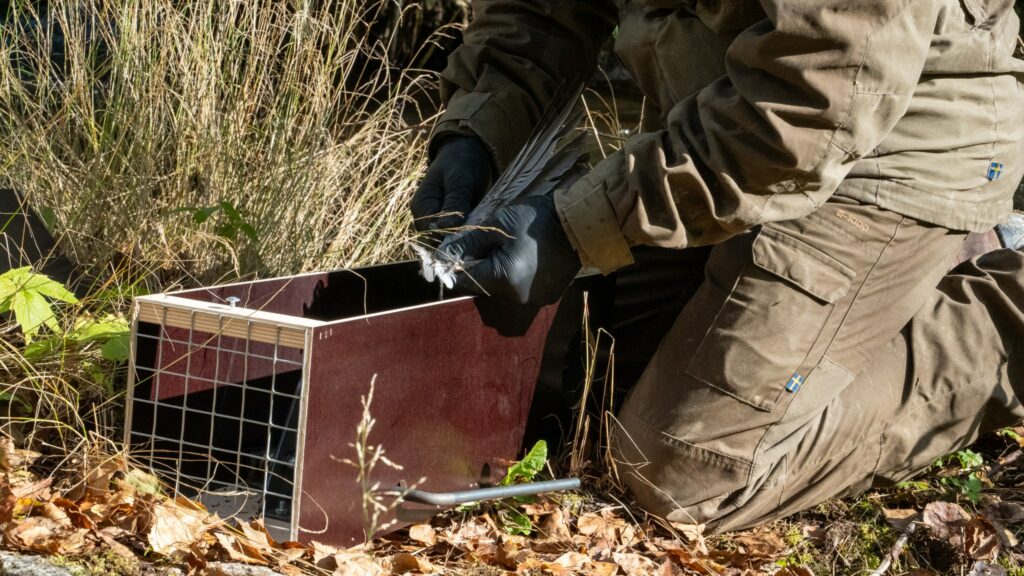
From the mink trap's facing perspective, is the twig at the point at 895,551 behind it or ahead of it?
behind

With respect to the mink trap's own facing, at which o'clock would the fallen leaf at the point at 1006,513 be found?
The fallen leaf is roughly at 7 o'clock from the mink trap.

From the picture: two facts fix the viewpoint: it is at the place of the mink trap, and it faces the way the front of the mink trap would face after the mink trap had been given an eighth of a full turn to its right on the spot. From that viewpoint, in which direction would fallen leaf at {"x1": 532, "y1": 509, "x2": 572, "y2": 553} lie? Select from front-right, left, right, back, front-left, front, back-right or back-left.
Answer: back

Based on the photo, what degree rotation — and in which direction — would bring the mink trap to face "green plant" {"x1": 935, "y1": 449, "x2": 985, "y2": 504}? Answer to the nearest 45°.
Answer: approximately 135° to its left

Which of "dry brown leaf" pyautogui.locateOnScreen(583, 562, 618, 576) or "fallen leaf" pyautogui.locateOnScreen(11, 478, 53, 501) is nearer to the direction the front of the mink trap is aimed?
the fallen leaf

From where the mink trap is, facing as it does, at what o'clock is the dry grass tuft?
The dry grass tuft is roughly at 4 o'clock from the mink trap.

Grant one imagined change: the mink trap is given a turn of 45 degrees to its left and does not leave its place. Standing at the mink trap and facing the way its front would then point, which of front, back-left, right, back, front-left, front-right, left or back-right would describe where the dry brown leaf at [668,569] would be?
left

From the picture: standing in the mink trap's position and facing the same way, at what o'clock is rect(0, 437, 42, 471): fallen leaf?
The fallen leaf is roughly at 2 o'clock from the mink trap.

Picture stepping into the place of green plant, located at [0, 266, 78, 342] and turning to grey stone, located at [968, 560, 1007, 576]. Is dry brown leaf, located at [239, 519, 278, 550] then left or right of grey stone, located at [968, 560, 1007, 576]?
right

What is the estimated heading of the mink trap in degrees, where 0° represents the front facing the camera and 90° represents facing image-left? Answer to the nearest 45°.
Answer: approximately 45°

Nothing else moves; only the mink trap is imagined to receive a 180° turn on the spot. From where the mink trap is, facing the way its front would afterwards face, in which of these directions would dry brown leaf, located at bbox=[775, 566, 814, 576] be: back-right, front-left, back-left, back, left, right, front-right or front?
front-right

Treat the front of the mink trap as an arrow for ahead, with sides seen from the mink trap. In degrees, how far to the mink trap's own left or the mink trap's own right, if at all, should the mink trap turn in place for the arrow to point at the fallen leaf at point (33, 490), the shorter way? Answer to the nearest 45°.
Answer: approximately 45° to the mink trap's own right
